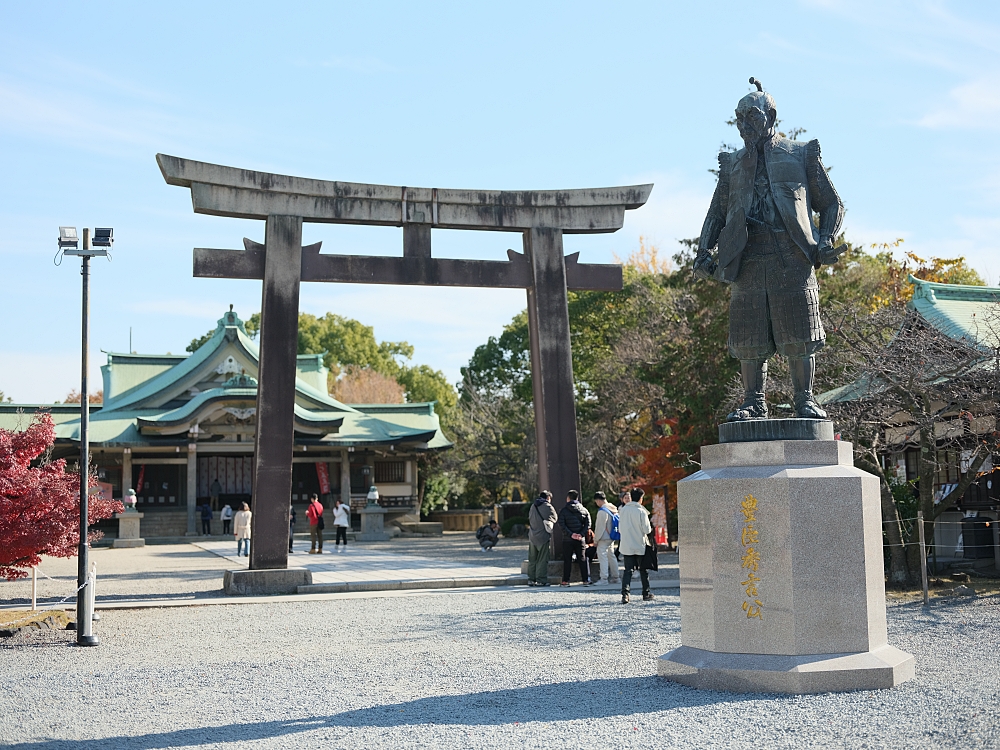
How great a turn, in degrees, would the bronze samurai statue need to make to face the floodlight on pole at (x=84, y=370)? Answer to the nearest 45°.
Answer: approximately 90° to its right

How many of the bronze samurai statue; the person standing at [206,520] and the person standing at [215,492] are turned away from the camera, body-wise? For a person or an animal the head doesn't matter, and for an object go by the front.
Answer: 2

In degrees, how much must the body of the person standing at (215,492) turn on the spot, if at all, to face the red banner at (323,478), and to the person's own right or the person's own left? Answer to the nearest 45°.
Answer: approximately 90° to the person's own right

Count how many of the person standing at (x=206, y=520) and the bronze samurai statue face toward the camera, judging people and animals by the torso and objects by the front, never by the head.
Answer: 1

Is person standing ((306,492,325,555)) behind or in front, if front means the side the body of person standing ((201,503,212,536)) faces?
behind

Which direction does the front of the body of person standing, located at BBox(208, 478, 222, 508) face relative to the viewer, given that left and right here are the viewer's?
facing away from the viewer

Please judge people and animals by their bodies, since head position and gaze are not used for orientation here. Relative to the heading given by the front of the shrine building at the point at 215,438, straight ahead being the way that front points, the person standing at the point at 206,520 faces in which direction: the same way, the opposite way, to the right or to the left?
the opposite way

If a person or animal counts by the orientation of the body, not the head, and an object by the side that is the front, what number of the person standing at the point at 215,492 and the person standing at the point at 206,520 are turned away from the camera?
2

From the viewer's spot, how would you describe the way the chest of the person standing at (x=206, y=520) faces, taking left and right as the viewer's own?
facing away from the viewer

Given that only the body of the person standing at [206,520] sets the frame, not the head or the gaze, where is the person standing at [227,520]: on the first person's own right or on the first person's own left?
on the first person's own right
